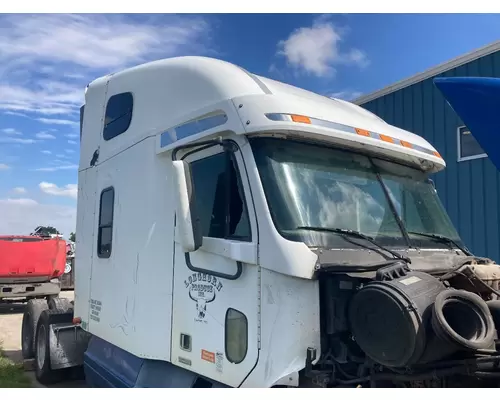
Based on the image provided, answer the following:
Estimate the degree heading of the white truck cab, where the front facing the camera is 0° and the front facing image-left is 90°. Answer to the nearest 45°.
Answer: approximately 315°

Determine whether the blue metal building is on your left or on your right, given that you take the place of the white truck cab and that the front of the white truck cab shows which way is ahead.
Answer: on your left
